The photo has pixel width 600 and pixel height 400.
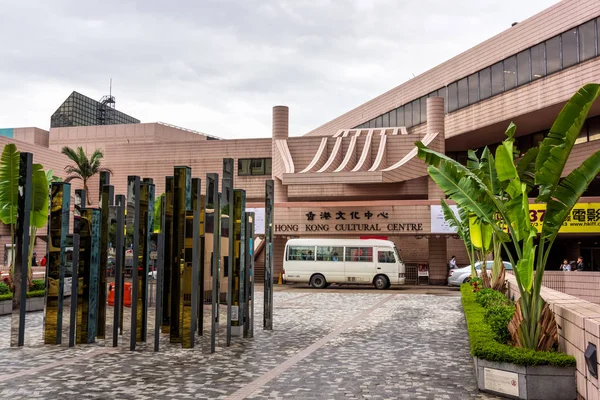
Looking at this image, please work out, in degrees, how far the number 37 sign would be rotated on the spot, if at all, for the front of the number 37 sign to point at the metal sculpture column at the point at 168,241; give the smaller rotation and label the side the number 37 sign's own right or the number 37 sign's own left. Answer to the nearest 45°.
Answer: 0° — it already faces it

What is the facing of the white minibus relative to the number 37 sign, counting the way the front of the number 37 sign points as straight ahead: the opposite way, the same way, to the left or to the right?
to the left

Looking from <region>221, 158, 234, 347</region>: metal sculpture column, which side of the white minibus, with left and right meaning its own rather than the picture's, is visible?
right

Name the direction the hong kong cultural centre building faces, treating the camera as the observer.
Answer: facing the viewer

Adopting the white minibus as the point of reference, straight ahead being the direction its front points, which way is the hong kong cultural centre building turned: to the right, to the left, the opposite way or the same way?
to the right

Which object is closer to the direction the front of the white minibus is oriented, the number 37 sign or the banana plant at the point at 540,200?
the number 37 sign

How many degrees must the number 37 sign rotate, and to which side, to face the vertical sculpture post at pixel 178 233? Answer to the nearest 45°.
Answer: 0° — it already faces it

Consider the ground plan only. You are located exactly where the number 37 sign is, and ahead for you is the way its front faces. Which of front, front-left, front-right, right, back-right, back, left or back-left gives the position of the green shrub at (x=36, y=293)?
front-right

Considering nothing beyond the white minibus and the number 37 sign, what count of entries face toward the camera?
1

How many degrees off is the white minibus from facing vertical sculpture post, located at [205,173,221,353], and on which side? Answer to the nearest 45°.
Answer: approximately 90° to its right

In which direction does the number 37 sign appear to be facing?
toward the camera

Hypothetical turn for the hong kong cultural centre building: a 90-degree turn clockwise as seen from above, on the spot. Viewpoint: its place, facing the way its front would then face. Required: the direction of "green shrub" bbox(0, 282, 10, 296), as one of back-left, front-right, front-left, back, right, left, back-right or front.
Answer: front-left

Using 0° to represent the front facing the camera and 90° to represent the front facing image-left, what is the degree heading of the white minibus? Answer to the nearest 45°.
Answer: approximately 270°
